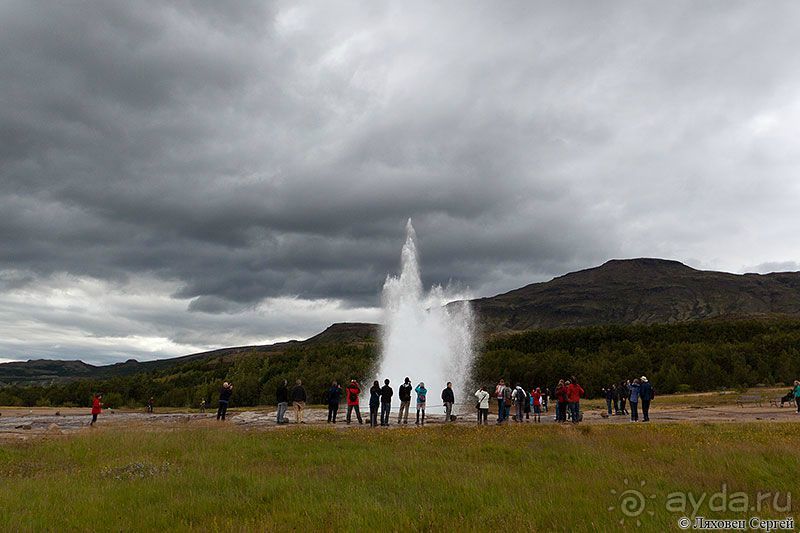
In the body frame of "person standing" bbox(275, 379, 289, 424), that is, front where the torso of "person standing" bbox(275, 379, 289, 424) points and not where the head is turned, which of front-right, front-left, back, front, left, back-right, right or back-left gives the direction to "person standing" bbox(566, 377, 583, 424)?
front-right

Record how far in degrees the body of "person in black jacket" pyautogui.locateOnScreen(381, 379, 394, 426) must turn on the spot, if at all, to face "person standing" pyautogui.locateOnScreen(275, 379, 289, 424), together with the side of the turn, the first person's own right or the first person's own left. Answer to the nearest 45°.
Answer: approximately 90° to the first person's own left

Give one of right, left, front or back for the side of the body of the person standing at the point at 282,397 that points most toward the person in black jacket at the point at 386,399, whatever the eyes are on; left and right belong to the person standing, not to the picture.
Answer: right

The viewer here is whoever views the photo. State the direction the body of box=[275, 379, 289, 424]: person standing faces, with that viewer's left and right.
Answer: facing away from the viewer and to the right of the viewer

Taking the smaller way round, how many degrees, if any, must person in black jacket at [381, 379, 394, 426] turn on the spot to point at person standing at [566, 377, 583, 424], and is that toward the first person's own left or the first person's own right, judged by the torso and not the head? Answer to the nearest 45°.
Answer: approximately 90° to the first person's own right

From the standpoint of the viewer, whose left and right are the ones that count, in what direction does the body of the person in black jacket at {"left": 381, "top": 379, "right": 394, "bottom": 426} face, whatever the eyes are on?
facing away from the viewer

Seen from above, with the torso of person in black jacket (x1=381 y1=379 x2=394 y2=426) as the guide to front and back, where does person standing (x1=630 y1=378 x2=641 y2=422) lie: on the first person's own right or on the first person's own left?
on the first person's own right

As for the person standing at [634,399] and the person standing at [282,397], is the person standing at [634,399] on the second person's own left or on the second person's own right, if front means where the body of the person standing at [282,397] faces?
on the second person's own right

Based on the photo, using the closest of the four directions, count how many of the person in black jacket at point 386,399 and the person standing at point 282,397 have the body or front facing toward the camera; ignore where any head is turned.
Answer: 0
